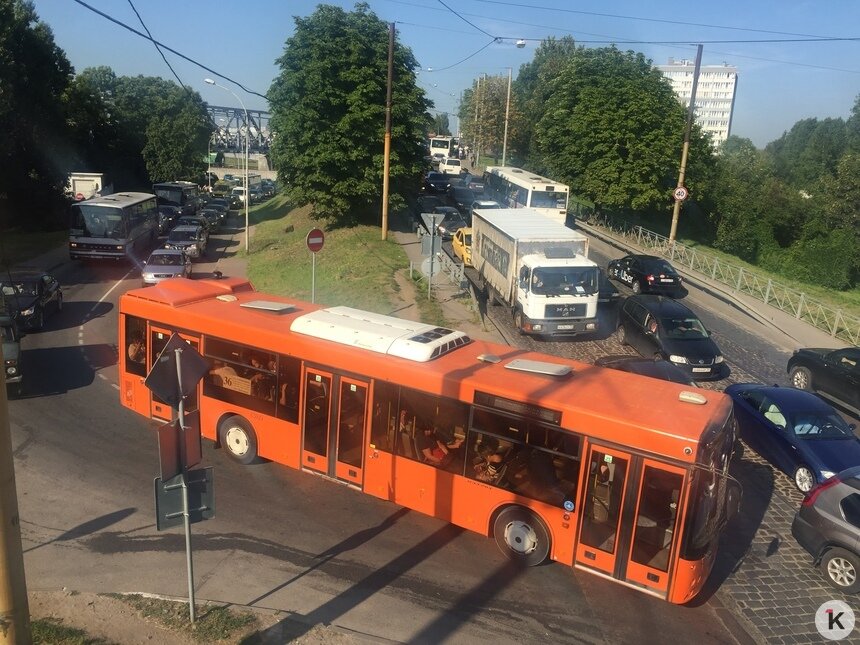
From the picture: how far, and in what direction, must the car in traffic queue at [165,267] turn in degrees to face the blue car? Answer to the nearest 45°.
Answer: approximately 90° to its left

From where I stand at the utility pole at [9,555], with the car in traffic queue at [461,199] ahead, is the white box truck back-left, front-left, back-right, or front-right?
front-right

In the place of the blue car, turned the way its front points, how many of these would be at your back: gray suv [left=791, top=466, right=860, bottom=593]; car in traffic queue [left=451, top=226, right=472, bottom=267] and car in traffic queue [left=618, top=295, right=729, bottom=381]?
2

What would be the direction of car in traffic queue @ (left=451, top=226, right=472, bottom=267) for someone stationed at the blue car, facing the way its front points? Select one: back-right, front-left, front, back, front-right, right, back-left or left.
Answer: back

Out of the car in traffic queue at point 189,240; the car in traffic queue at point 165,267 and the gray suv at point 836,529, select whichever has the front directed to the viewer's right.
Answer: the gray suv

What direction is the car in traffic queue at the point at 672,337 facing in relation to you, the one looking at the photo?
facing the viewer and to the right of the viewer

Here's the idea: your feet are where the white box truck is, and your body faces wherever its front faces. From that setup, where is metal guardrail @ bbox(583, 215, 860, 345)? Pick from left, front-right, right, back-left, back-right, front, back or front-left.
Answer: left

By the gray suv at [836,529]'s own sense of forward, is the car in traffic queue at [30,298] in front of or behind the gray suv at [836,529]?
behind

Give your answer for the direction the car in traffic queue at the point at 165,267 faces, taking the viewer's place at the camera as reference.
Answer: facing the viewer and to the left of the viewer
